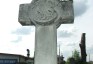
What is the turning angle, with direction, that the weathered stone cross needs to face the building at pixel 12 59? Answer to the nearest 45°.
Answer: approximately 180°

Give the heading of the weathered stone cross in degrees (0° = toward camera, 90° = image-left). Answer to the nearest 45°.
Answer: approximately 0°

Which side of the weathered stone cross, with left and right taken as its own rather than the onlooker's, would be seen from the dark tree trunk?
back
